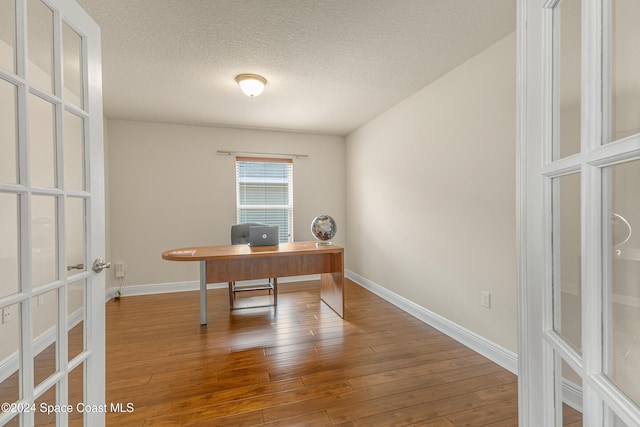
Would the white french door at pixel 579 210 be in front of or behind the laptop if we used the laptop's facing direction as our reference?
behind

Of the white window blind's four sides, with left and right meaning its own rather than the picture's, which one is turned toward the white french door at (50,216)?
front

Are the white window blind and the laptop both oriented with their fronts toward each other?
yes

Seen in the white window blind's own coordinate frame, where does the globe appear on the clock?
The globe is roughly at 11 o'clock from the white window blind.

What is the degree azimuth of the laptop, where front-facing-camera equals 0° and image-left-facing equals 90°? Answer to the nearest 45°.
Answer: approximately 180°

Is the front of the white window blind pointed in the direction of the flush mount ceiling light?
yes

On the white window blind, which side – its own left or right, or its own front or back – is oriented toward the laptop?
front

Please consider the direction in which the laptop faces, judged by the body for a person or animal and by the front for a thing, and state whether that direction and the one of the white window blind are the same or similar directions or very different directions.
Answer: very different directions

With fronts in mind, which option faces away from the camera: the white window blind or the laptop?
the laptop

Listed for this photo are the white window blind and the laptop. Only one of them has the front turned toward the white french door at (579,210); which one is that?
the white window blind

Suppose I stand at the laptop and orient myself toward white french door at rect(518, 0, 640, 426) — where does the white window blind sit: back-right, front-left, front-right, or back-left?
back-left

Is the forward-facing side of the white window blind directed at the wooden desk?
yes

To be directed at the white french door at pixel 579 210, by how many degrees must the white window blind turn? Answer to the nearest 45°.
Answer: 0° — it already faces it

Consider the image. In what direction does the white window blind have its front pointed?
toward the camera

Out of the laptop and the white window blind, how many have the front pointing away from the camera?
1
